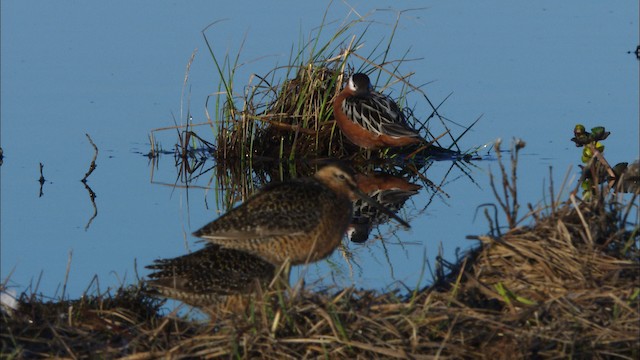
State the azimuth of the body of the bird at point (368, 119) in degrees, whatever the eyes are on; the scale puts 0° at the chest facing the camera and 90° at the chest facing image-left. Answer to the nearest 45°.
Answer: approximately 90°

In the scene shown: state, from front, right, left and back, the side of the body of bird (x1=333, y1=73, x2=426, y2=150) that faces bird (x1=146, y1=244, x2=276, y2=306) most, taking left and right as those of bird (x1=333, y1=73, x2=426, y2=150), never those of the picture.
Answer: left

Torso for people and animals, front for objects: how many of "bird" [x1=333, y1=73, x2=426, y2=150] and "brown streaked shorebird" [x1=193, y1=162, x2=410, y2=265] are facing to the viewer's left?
1

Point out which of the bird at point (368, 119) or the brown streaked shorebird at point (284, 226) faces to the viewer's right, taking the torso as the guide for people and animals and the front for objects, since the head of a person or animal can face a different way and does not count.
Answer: the brown streaked shorebird

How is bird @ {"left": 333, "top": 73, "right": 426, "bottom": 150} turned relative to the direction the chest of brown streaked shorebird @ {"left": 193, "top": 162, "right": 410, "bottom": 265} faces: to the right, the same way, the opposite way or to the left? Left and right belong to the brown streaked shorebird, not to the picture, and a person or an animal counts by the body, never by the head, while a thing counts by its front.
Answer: the opposite way

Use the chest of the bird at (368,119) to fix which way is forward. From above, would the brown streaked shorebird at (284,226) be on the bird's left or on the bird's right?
on the bird's left

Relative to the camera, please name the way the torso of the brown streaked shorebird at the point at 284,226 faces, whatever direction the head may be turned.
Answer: to the viewer's right

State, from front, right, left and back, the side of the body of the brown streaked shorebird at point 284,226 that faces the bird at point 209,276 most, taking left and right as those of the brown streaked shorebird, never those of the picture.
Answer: back

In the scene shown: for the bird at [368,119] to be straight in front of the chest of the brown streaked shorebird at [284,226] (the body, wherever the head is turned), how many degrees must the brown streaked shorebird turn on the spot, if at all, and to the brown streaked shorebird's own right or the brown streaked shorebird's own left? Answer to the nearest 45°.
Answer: approximately 90° to the brown streaked shorebird's own left
